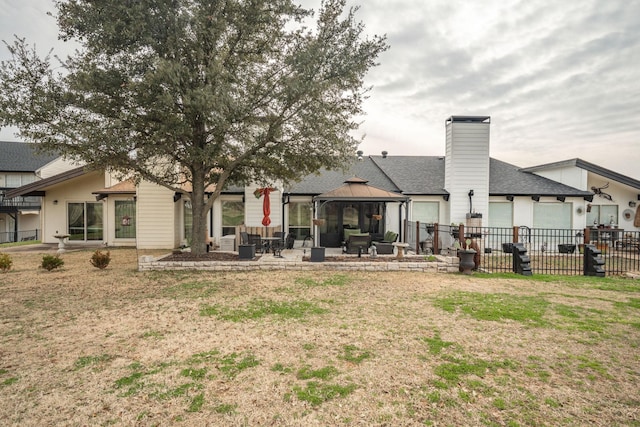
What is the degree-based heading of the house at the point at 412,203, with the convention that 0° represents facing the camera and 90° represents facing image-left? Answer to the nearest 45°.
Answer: approximately 180°

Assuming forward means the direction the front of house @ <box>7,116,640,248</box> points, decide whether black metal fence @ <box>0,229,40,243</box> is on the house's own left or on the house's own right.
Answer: on the house's own left

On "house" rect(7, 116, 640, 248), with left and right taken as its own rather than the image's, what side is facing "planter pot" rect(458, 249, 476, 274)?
back

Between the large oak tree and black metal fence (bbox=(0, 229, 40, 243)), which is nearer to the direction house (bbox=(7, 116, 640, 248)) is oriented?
the black metal fence

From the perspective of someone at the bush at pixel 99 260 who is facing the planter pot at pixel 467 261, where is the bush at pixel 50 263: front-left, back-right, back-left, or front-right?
back-right
